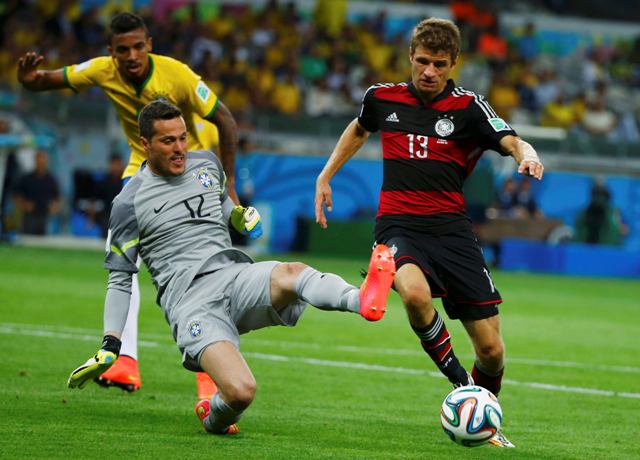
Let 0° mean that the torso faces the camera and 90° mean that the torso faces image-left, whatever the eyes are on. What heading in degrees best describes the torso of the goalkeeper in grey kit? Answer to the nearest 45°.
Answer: approximately 315°

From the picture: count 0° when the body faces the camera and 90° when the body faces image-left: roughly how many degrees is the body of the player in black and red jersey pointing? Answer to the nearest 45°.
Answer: approximately 0°

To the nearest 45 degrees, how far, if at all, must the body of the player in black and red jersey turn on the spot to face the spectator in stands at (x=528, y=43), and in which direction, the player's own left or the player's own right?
approximately 180°

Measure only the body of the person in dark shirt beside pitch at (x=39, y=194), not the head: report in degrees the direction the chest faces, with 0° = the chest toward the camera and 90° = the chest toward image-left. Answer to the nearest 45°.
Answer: approximately 0°

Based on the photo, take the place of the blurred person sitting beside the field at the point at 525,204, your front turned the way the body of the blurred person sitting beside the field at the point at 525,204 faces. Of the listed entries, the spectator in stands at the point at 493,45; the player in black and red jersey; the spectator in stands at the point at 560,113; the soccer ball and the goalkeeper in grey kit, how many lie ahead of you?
3

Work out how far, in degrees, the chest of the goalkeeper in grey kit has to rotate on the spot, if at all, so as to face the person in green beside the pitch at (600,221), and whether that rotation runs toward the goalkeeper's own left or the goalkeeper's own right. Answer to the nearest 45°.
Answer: approximately 90° to the goalkeeper's own left

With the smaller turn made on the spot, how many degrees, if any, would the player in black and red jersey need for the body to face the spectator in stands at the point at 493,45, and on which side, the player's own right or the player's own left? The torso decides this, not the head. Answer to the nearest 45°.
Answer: approximately 180°
